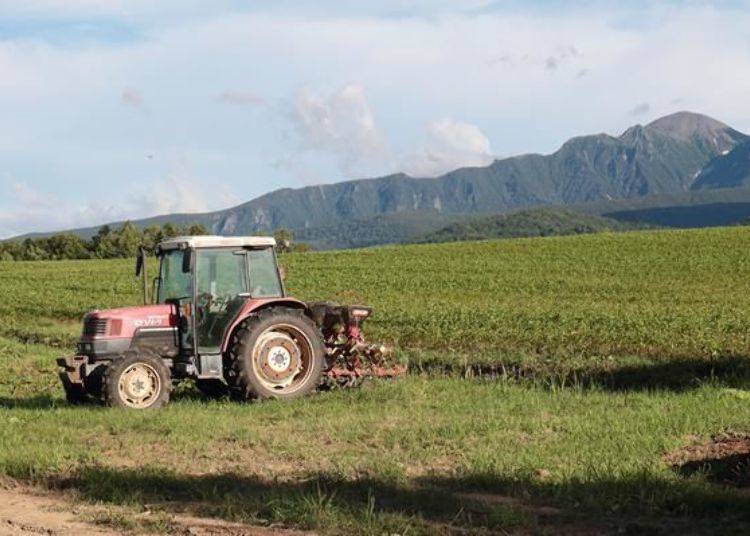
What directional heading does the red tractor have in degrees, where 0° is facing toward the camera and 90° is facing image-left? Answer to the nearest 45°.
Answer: approximately 45°
